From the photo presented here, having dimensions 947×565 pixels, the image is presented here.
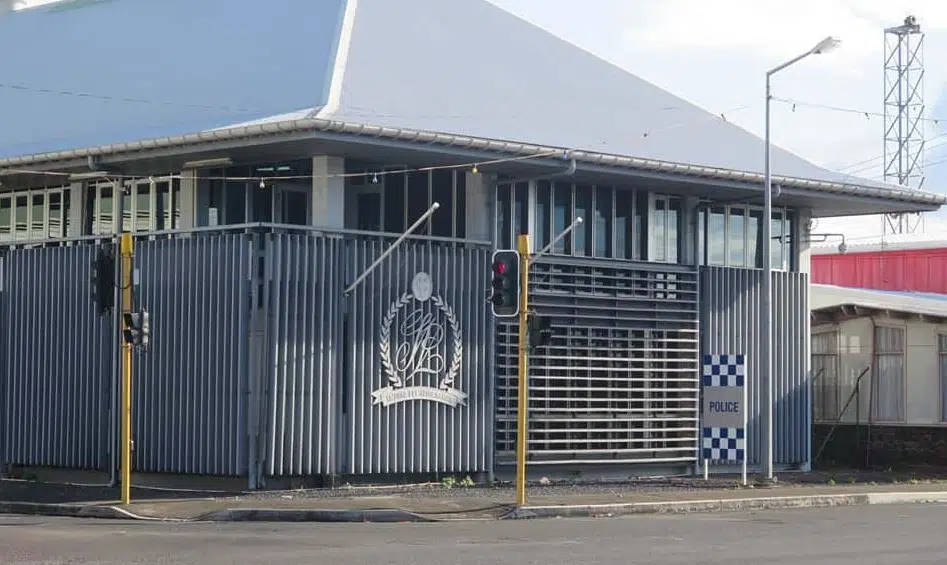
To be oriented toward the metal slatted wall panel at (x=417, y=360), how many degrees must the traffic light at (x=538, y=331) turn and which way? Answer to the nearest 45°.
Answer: approximately 135° to its left

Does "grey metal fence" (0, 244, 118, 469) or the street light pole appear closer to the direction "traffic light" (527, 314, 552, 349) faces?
the street light pole

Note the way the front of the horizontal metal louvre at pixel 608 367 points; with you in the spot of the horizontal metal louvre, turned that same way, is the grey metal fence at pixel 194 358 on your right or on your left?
on your right

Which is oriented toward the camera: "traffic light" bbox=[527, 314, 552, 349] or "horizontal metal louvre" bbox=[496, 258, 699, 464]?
the horizontal metal louvre

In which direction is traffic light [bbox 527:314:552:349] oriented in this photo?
to the viewer's right

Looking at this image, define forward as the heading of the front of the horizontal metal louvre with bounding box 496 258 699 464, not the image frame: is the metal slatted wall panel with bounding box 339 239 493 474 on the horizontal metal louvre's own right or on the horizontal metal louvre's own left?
on the horizontal metal louvre's own right

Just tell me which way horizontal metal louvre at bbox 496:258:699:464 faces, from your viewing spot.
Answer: facing the viewer

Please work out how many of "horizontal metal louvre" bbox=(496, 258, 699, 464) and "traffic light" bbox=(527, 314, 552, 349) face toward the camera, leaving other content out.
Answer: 1

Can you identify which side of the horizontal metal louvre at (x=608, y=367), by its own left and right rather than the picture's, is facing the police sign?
left

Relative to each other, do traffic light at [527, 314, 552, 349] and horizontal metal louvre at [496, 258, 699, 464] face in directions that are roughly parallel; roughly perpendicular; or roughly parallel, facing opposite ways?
roughly perpendicular

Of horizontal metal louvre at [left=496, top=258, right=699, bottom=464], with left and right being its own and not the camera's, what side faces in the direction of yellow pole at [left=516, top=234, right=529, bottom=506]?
front
